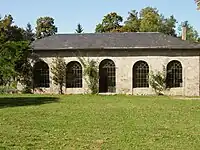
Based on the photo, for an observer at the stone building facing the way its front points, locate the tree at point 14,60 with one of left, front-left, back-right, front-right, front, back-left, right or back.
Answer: right

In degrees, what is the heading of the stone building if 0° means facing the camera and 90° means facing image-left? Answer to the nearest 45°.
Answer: approximately 0°
